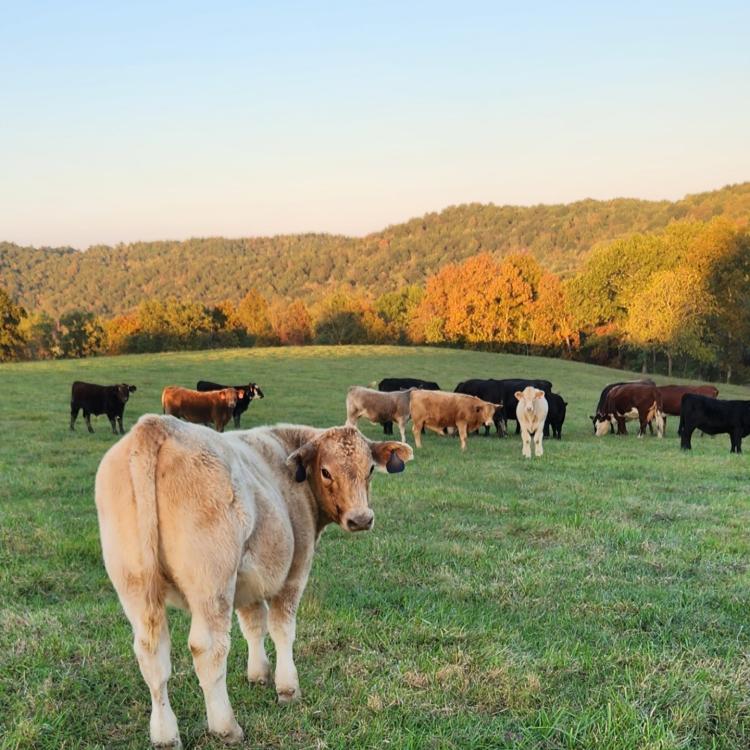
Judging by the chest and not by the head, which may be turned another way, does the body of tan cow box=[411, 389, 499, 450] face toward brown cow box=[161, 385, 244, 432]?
no

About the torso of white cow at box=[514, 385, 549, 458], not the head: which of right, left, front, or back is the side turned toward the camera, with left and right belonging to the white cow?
front

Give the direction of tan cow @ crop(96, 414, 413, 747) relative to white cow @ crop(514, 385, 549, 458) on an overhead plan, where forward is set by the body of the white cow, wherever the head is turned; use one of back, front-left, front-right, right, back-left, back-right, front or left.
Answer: front

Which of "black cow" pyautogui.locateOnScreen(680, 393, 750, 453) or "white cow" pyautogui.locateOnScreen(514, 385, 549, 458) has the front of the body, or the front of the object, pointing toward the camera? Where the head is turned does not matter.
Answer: the white cow

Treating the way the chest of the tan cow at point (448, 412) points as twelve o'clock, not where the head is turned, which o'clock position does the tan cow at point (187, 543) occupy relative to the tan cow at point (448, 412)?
the tan cow at point (187, 543) is roughly at 3 o'clock from the tan cow at point (448, 412).

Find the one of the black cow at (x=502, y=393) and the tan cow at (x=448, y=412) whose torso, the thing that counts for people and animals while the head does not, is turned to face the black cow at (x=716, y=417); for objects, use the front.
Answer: the tan cow

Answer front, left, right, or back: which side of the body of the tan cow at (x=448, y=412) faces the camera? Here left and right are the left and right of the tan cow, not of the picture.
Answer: right

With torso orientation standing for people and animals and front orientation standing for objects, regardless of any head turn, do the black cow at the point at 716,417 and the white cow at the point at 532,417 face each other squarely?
no

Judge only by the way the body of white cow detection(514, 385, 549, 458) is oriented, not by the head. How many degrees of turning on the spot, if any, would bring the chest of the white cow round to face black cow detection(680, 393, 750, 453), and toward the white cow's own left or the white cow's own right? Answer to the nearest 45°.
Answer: approximately 135° to the white cow's own left

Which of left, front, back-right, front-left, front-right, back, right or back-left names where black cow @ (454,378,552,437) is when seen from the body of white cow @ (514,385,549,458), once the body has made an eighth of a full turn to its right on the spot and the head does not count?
back-right

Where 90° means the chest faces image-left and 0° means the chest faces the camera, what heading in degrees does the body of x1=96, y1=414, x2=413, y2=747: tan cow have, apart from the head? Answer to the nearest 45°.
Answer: approximately 225°

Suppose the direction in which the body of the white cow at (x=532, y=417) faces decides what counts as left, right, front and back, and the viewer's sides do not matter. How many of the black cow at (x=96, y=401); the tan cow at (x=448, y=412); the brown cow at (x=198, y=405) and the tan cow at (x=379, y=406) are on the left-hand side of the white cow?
0

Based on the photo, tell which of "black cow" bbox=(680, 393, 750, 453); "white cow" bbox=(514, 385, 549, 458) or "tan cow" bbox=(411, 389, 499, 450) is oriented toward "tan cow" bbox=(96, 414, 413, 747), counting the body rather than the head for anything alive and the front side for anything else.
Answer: the white cow
